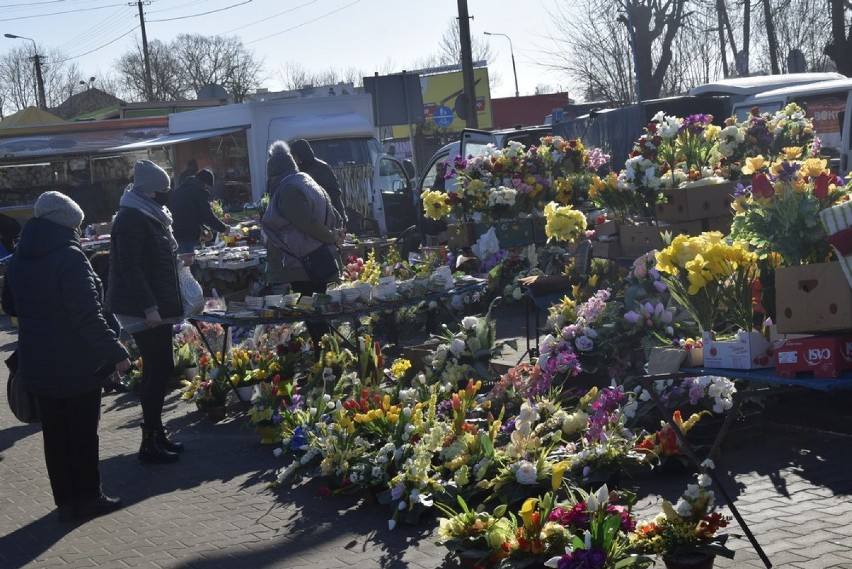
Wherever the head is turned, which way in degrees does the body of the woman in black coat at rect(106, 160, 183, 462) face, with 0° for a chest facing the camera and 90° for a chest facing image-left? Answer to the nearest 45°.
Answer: approximately 270°

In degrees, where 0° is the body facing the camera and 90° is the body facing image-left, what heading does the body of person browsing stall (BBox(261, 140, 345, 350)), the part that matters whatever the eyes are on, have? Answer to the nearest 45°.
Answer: approximately 135°

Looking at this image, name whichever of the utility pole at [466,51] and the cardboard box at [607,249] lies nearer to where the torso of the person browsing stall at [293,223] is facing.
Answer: the utility pole

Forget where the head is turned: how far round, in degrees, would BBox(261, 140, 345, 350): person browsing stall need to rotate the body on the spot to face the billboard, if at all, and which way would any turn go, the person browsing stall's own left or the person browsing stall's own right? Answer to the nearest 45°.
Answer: approximately 45° to the person browsing stall's own right

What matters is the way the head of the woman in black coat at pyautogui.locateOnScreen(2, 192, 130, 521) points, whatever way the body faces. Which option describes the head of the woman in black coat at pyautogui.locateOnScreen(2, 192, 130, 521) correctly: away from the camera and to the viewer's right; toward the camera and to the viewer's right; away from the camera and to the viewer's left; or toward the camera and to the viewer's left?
away from the camera and to the viewer's right

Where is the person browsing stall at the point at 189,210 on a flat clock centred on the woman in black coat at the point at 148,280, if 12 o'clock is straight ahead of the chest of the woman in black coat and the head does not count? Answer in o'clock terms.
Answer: The person browsing stall is roughly at 9 o'clock from the woman in black coat.

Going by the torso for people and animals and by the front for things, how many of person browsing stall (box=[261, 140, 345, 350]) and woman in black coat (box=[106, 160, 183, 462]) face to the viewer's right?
1

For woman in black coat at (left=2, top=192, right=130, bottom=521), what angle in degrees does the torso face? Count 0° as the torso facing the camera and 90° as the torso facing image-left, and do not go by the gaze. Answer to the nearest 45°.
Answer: approximately 225°

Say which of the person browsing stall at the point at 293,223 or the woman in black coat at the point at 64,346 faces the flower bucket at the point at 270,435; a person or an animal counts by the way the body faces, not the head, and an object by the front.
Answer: the woman in black coat

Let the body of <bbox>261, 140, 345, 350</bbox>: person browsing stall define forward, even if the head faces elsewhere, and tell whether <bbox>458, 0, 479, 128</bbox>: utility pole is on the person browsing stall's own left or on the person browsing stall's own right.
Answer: on the person browsing stall's own right

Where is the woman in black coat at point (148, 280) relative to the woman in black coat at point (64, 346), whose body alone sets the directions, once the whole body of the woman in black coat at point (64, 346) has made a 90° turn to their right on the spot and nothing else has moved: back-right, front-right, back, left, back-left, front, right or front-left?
left
